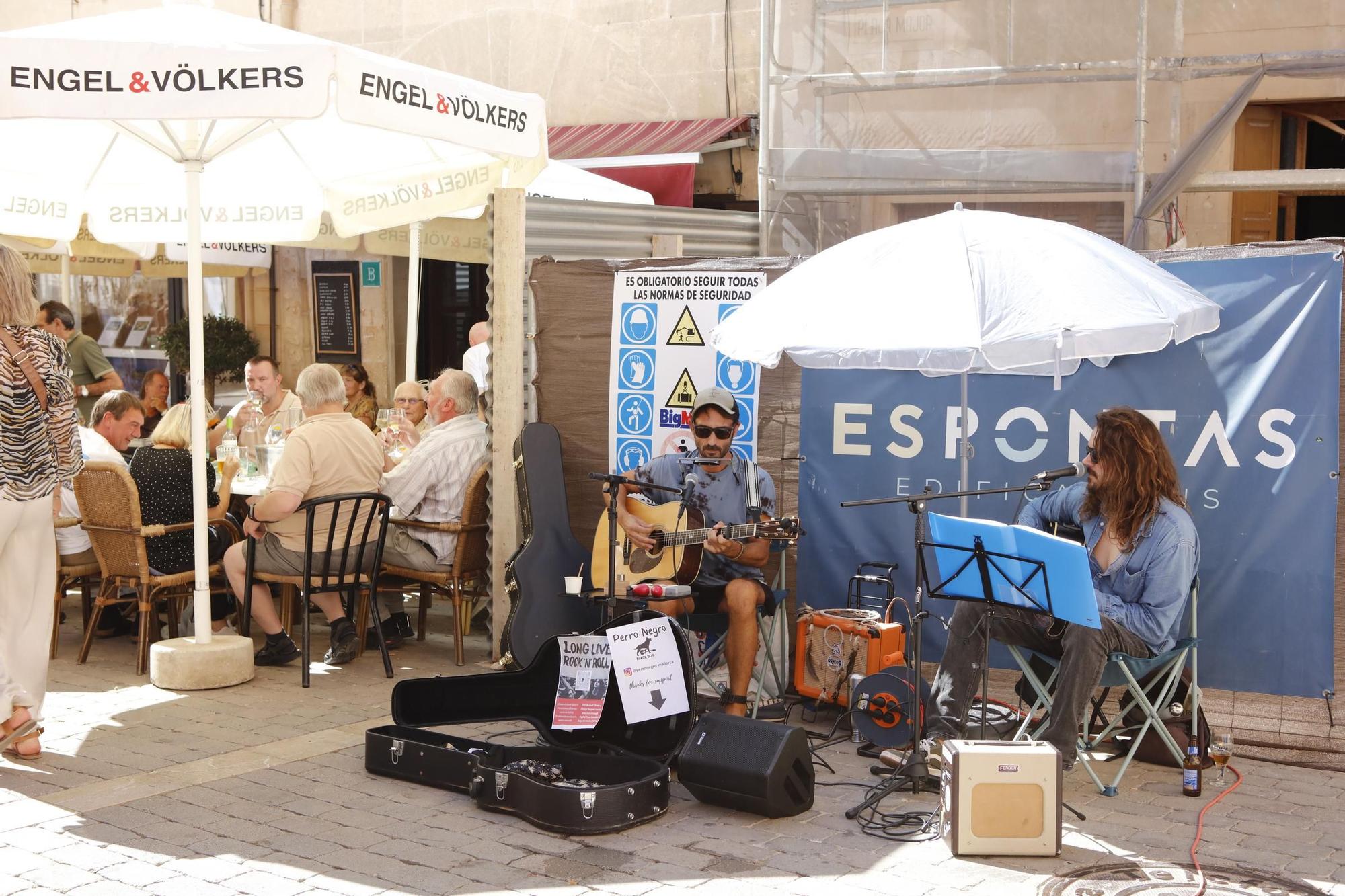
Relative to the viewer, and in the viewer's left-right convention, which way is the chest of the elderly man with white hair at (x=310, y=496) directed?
facing away from the viewer and to the left of the viewer

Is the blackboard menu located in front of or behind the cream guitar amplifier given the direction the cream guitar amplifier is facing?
behind

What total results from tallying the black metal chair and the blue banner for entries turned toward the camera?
1

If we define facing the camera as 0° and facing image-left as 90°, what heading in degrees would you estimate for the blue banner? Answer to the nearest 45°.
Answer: approximately 0°

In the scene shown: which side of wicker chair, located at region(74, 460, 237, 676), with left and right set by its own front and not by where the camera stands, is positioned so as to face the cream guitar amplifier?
right

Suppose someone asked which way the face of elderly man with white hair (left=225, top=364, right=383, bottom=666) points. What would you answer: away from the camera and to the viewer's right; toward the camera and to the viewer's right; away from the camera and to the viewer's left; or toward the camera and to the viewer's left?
away from the camera and to the viewer's left
